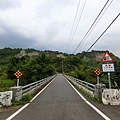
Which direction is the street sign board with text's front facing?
toward the camera
